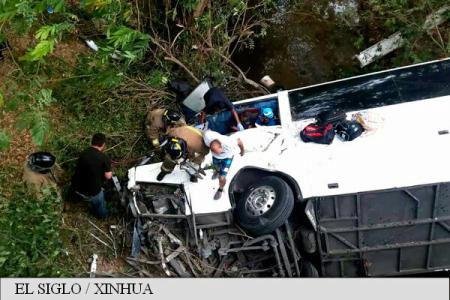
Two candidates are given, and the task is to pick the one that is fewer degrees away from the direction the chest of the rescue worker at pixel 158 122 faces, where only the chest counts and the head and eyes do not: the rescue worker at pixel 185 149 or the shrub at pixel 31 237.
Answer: the rescue worker

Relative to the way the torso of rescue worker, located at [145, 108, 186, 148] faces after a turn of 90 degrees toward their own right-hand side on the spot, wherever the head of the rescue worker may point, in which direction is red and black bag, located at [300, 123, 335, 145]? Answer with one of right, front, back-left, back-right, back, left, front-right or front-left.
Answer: front-left

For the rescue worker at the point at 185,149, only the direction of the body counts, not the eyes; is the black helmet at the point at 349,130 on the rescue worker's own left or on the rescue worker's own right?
on the rescue worker's own left

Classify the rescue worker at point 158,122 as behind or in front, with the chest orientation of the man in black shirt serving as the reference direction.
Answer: in front

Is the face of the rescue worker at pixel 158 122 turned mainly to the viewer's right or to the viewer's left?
to the viewer's right

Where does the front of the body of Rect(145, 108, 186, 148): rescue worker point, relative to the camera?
to the viewer's right

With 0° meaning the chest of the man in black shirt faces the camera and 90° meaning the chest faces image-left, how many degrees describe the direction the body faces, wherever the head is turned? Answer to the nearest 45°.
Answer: approximately 225°
